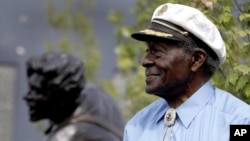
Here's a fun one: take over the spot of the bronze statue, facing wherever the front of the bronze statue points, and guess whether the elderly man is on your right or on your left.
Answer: on your left

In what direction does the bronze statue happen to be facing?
to the viewer's left

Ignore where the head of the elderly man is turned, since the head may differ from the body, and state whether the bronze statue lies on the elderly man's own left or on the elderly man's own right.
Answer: on the elderly man's own right

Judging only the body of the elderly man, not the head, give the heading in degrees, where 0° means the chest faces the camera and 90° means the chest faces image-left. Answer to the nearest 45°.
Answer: approximately 45°
